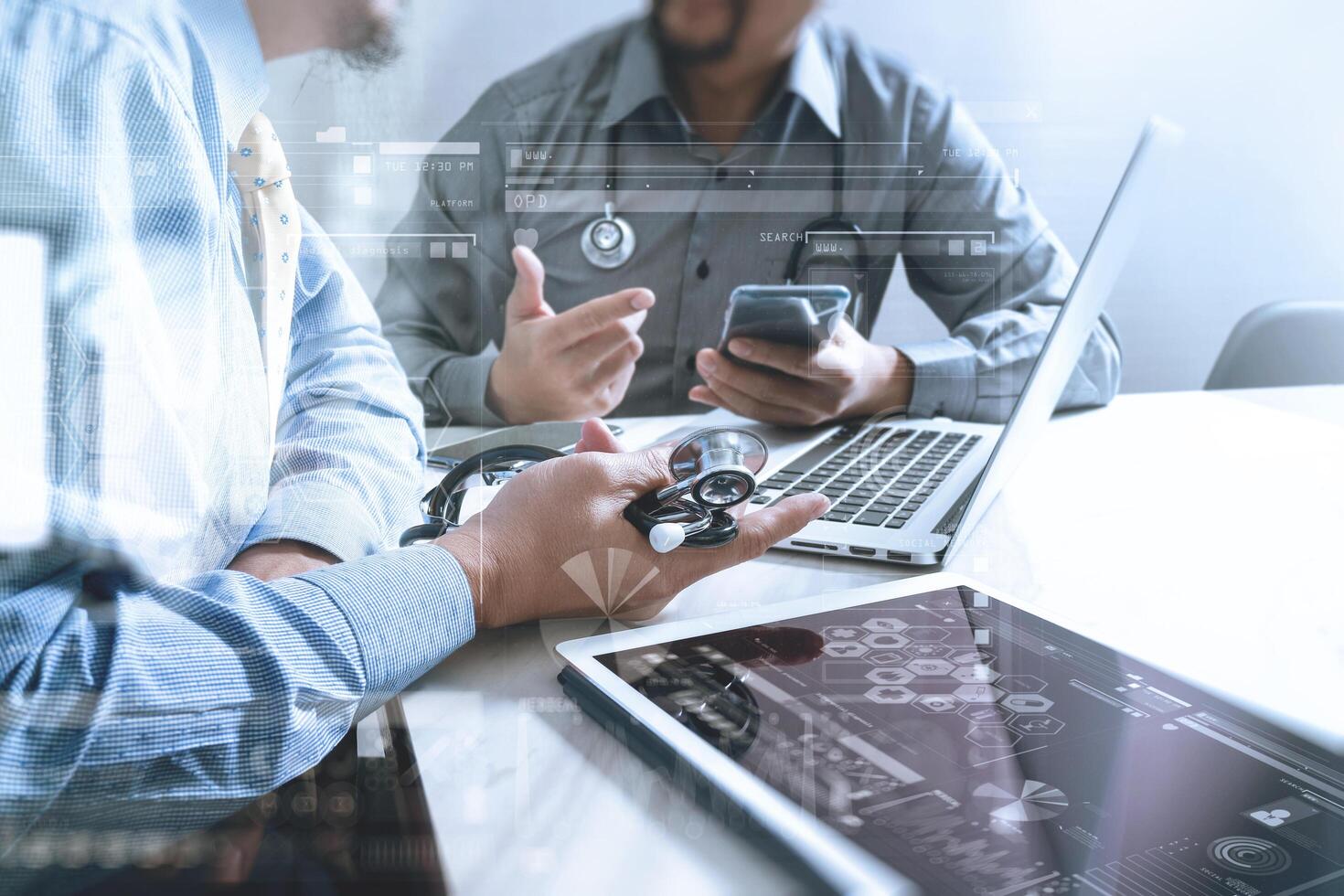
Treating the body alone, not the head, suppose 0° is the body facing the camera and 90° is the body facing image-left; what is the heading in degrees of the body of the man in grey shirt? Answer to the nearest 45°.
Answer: approximately 0°

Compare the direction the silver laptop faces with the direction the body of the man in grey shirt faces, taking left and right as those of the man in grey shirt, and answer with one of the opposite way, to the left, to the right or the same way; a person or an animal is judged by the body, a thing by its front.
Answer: to the right

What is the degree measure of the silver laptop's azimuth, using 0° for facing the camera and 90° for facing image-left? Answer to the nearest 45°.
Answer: approximately 90°
